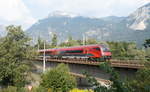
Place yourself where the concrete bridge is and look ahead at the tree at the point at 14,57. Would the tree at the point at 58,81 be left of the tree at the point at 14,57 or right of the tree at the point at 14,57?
left

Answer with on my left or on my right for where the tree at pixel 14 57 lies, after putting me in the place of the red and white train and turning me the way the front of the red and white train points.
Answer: on my right

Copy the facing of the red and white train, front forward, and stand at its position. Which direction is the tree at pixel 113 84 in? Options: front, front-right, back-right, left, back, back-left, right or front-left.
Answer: front-right

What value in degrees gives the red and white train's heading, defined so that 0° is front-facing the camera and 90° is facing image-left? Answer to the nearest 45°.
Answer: approximately 315°

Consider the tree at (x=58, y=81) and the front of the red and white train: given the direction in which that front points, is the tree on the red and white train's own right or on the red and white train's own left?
on the red and white train's own right
